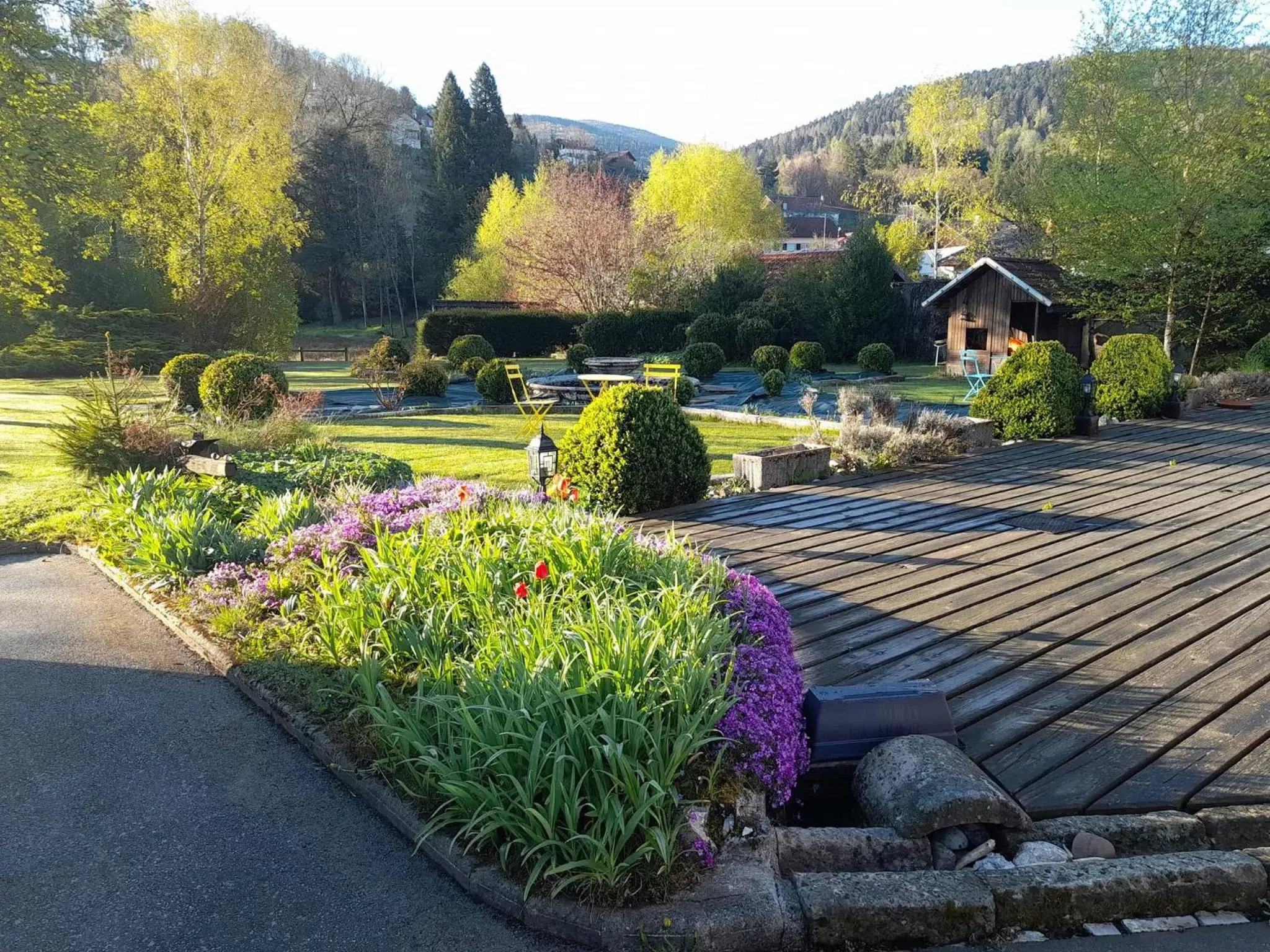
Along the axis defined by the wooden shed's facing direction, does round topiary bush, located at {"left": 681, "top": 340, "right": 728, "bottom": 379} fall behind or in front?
in front

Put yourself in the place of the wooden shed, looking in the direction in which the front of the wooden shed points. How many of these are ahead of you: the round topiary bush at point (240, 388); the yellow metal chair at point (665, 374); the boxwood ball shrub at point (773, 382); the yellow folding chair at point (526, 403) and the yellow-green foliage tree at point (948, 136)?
4

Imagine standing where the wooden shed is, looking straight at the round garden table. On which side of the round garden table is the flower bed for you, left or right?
left

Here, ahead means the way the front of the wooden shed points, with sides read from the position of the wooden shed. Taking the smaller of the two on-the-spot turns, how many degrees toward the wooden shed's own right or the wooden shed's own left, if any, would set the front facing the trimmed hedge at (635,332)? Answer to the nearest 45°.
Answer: approximately 45° to the wooden shed's own right

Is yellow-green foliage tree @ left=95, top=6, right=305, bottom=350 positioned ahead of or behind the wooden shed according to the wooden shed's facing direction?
ahead

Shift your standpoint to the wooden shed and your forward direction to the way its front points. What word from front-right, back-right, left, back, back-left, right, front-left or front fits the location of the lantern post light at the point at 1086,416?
front-left

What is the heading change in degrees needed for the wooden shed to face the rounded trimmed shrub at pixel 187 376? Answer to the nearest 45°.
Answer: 0° — it already faces it

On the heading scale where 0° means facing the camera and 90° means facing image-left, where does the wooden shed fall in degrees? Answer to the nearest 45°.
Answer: approximately 45°

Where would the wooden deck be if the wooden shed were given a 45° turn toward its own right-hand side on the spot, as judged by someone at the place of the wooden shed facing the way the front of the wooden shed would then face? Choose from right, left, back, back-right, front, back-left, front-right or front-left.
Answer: left

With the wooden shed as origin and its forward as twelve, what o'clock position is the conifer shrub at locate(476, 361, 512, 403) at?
The conifer shrub is roughly at 12 o'clock from the wooden shed.

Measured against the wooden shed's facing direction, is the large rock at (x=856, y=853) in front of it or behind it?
in front
